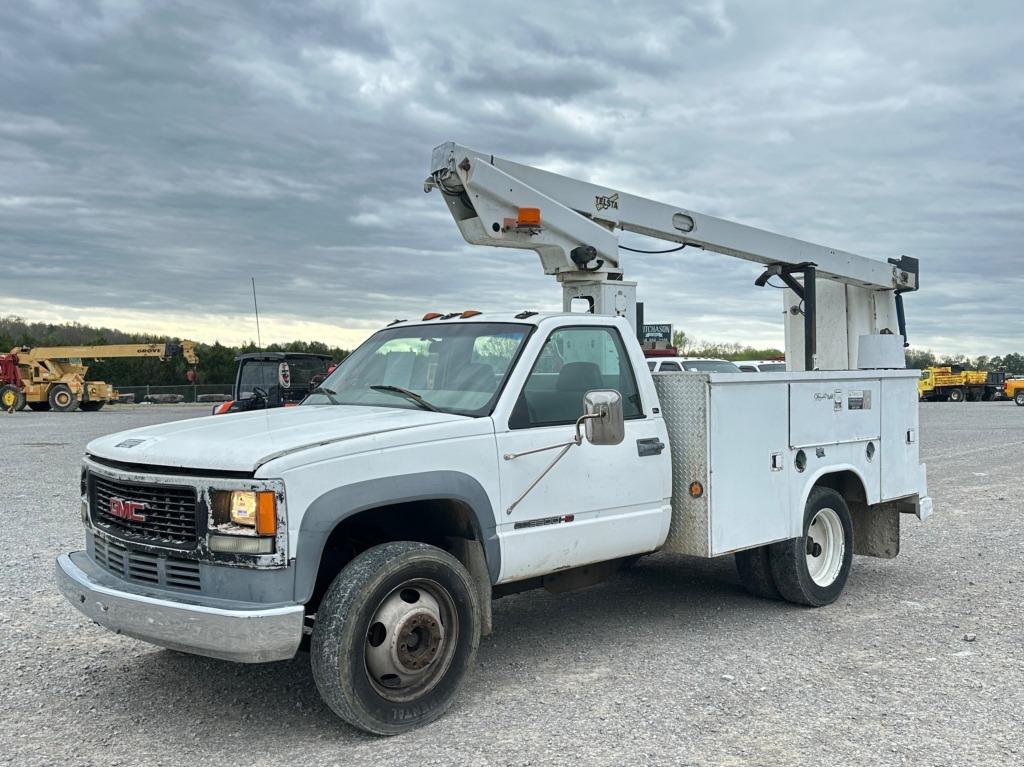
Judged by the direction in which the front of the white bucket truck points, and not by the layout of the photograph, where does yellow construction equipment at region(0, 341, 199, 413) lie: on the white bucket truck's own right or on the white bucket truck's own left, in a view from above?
on the white bucket truck's own right

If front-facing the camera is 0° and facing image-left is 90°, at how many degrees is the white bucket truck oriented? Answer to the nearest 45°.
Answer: approximately 45°
